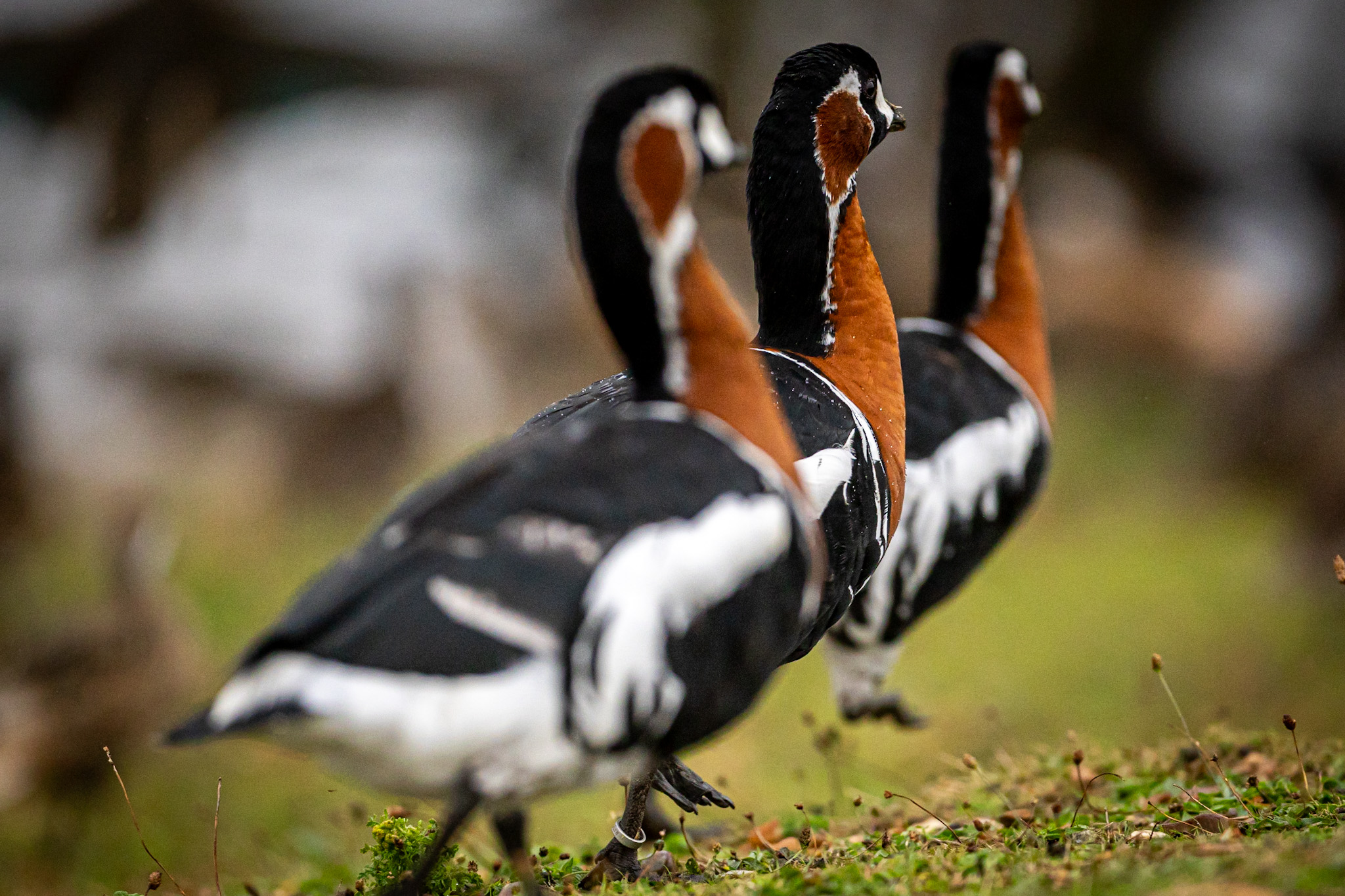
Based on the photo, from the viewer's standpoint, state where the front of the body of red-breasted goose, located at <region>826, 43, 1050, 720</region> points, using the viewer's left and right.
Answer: facing away from the viewer and to the right of the viewer

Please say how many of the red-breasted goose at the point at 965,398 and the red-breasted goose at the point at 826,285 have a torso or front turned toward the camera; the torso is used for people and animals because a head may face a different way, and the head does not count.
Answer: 0

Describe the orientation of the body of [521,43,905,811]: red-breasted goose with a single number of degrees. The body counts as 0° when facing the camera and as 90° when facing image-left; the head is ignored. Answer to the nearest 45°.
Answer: approximately 270°

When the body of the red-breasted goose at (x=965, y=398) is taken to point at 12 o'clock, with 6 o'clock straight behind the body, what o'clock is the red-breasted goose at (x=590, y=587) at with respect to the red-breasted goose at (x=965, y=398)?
the red-breasted goose at (x=590, y=587) is roughly at 5 o'clock from the red-breasted goose at (x=965, y=398).

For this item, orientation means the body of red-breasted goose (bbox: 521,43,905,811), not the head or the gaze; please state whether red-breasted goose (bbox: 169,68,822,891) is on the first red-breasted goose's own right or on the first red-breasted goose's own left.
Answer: on the first red-breasted goose's own right

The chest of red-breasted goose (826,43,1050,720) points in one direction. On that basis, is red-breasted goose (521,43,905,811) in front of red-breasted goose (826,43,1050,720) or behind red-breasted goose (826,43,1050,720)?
behind
